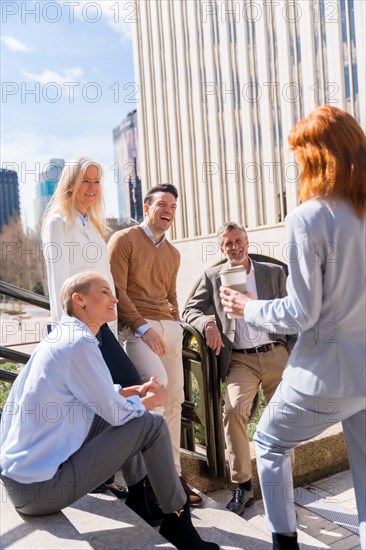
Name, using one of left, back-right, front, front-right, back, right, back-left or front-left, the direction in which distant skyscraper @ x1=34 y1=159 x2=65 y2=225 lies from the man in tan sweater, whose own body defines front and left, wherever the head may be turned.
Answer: back

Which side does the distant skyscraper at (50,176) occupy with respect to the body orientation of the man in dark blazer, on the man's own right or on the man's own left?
on the man's own right

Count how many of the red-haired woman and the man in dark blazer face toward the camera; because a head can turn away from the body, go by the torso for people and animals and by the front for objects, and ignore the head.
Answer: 1

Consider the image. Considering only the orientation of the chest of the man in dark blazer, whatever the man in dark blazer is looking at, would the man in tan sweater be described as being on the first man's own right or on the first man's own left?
on the first man's own right

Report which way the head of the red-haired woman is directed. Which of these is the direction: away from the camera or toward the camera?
away from the camera

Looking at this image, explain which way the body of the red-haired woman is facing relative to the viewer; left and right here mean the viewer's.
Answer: facing away from the viewer and to the left of the viewer

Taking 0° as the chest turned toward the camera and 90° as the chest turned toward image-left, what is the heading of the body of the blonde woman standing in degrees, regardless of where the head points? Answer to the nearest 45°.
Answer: approximately 315°

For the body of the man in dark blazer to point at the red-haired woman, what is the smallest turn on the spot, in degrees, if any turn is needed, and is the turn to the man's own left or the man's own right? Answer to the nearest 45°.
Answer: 0° — they already face them
